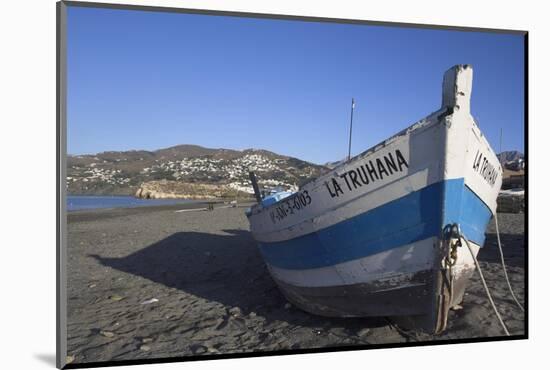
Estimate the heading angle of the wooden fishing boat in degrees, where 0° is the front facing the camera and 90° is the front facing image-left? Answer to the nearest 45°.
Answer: approximately 315°
